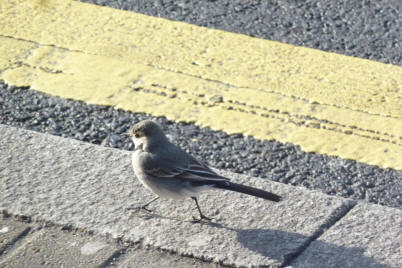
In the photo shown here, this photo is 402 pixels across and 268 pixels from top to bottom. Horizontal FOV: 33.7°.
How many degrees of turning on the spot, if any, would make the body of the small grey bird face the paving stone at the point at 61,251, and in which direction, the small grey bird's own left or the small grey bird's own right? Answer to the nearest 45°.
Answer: approximately 45° to the small grey bird's own left

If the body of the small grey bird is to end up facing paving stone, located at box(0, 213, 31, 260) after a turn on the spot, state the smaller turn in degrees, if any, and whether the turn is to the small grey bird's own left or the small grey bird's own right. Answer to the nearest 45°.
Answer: approximately 45° to the small grey bird's own left

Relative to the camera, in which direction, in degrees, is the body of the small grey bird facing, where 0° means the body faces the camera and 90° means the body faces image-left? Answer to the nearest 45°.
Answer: approximately 90°

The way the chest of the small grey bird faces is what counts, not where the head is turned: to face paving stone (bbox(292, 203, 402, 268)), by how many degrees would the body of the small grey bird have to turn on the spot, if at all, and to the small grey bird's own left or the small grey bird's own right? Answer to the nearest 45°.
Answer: approximately 180°

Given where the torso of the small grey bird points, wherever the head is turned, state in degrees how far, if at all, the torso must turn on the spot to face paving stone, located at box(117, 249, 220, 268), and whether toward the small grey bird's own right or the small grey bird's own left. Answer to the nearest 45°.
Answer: approximately 90° to the small grey bird's own left
